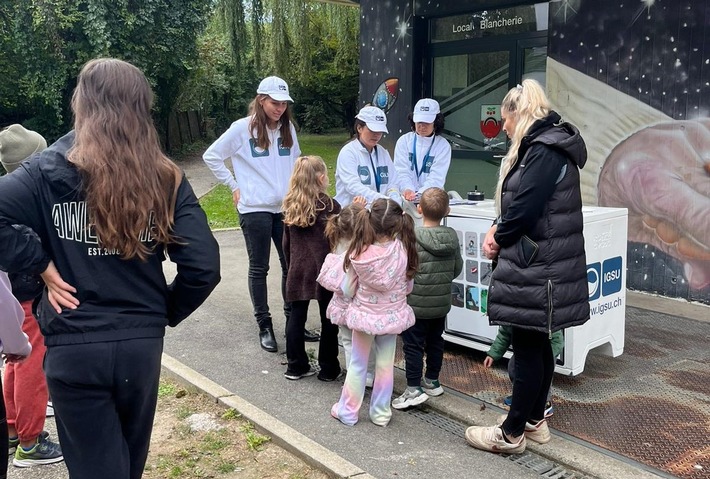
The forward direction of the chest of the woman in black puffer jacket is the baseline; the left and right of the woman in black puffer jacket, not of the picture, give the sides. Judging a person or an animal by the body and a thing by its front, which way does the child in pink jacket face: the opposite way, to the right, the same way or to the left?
to the right

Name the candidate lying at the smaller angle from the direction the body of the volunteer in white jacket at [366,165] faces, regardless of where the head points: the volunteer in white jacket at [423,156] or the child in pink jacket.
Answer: the child in pink jacket

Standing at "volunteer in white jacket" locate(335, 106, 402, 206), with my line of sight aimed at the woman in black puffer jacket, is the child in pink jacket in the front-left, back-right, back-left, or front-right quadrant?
front-right

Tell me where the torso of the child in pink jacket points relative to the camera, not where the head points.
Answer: away from the camera

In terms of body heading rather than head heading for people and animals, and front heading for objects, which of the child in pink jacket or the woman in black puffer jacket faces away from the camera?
the child in pink jacket

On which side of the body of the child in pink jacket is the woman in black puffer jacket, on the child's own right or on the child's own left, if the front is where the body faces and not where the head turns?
on the child's own right

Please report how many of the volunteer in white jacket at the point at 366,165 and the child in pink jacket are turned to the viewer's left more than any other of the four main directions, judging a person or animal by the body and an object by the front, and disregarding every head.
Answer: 0

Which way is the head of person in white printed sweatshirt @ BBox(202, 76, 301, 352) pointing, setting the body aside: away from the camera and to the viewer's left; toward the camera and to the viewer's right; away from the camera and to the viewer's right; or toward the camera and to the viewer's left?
toward the camera and to the viewer's right

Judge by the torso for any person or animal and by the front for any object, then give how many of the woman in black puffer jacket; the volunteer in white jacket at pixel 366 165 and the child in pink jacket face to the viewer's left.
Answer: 1

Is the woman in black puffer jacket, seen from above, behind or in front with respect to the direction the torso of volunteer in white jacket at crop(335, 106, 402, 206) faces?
in front

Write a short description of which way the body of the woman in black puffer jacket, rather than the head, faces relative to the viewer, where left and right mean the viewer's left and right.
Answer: facing to the left of the viewer

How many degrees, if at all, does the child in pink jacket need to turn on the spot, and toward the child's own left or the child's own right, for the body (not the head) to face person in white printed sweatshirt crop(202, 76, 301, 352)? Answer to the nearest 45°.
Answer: approximately 45° to the child's own left

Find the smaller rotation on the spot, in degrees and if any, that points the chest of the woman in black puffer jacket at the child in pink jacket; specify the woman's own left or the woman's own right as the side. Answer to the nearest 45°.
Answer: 0° — they already face them

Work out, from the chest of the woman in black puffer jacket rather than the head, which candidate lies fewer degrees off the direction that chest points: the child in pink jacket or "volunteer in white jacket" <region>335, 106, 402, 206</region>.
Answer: the child in pink jacket

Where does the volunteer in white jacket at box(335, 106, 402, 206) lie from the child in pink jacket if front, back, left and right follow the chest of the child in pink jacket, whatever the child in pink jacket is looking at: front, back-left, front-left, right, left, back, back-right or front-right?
front

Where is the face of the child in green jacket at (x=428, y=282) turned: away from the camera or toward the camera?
away from the camera

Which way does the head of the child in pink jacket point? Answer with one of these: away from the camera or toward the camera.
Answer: away from the camera
